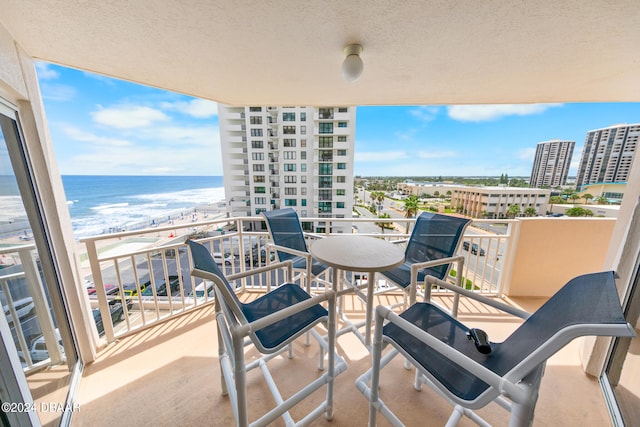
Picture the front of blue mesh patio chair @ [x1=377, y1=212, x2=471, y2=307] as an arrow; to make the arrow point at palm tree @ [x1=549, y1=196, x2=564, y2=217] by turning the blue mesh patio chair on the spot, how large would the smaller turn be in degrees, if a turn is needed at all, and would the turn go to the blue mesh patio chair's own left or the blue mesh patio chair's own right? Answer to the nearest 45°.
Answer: approximately 180°

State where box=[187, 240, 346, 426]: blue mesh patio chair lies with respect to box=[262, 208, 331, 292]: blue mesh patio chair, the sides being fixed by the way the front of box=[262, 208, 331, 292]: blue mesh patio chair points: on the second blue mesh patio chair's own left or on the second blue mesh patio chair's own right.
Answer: on the second blue mesh patio chair's own right

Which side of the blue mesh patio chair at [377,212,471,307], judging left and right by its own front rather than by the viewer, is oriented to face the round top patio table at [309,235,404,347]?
front

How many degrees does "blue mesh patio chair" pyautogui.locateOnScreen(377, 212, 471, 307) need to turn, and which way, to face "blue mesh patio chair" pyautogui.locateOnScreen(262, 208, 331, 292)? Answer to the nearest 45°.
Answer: approximately 45° to its right

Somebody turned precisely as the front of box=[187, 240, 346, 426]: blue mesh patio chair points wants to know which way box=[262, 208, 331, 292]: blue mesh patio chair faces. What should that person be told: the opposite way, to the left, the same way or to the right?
to the right

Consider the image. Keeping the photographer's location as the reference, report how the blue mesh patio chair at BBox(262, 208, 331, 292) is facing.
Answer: facing the viewer and to the right of the viewer

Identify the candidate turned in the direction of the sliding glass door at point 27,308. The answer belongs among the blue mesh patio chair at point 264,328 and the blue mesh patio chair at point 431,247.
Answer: the blue mesh patio chair at point 431,247

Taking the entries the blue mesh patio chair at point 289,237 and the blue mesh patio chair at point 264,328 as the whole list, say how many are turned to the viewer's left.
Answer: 0

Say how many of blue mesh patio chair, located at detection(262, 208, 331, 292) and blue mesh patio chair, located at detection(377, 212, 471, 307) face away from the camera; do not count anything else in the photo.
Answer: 0

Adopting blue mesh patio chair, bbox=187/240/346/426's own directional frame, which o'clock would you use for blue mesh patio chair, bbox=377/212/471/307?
blue mesh patio chair, bbox=377/212/471/307 is roughly at 1 o'clock from blue mesh patio chair, bbox=187/240/346/426.

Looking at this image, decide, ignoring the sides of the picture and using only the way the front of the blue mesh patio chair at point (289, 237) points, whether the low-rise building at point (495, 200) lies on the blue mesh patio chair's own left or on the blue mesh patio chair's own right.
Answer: on the blue mesh patio chair's own left

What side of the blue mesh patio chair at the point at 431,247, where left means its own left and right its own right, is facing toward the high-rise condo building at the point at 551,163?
back

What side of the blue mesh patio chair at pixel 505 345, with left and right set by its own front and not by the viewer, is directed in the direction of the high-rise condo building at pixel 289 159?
front

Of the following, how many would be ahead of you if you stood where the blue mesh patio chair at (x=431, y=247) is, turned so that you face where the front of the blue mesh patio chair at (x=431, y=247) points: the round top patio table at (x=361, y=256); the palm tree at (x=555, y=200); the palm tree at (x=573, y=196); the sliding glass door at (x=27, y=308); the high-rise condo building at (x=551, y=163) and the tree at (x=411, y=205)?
2

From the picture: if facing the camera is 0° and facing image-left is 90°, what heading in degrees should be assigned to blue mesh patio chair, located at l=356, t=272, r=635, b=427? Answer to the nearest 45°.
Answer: approximately 135°

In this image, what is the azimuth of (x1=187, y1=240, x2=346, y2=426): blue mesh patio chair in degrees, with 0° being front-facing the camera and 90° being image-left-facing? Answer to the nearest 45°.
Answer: approximately 225°

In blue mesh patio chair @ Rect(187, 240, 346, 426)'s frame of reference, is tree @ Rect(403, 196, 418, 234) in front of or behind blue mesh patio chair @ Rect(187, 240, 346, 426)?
in front

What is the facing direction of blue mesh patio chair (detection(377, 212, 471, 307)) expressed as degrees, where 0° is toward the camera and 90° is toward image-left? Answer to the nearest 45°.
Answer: approximately 45°
